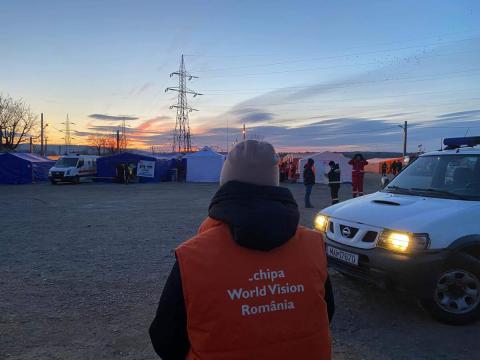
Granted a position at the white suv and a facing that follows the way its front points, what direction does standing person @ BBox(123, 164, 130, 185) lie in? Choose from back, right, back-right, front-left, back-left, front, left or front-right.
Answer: right

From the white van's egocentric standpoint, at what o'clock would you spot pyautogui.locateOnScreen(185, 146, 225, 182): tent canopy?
The tent canopy is roughly at 8 o'clock from the white van.

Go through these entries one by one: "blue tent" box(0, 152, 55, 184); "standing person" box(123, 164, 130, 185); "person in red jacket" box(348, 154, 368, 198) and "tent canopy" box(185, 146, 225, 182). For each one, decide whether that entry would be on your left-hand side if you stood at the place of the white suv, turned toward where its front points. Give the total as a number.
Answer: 0

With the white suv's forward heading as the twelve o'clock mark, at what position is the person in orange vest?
The person in orange vest is roughly at 11 o'clock from the white suv.

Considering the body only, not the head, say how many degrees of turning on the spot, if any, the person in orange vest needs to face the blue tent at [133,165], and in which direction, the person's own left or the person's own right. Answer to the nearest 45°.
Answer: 0° — they already face it

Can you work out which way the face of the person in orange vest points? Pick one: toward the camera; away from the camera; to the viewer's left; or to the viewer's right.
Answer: away from the camera

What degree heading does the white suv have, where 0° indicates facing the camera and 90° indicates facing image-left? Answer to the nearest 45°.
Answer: approximately 45°

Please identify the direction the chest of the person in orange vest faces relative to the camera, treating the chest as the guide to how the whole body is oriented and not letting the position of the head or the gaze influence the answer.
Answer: away from the camera

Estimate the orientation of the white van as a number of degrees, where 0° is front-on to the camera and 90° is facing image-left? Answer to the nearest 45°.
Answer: approximately 45°

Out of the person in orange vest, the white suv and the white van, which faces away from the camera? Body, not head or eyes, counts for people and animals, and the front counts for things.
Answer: the person in orange vest

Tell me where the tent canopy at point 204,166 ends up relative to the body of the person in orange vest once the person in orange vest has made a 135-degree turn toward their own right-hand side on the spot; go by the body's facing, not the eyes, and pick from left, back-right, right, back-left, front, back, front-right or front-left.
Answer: back-left

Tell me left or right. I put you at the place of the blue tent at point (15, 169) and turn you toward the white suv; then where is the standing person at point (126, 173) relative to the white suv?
left

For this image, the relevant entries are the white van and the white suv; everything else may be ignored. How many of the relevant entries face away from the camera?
0

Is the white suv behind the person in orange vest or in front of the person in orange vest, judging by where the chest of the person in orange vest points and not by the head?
in front
